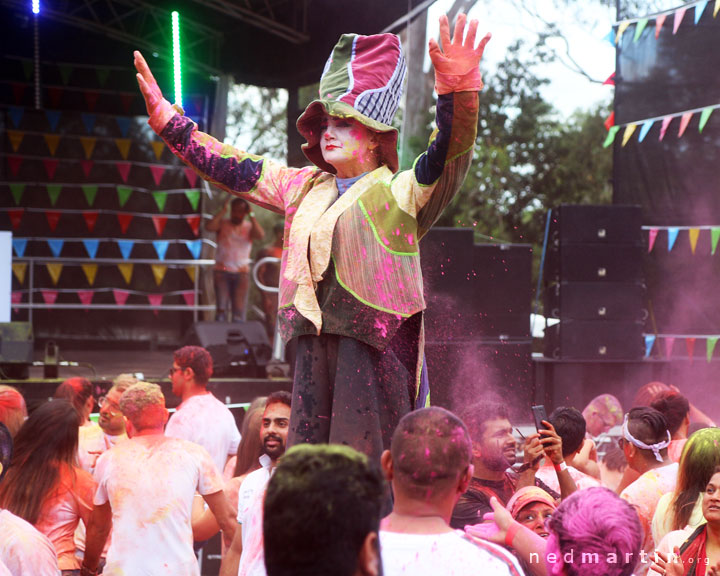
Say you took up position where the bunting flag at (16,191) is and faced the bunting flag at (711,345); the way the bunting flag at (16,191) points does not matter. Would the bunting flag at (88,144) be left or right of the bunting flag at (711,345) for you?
left

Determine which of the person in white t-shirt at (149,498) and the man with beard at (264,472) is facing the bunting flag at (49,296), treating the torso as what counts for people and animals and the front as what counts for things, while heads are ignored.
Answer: the person in white t-shirt

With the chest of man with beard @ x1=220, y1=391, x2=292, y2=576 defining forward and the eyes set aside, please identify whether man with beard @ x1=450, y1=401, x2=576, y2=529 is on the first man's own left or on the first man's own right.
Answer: on the first man's own left

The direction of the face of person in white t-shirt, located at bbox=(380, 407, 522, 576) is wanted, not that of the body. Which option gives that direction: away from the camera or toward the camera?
away from the camera

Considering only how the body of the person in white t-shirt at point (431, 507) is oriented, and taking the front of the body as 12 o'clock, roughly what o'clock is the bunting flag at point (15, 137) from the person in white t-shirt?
The bunting flag is roughly at 11 o'clock from the person in white t-shirt.

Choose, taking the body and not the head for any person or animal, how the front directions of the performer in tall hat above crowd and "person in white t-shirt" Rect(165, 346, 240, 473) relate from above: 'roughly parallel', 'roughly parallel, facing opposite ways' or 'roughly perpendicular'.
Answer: roughly perpendicular

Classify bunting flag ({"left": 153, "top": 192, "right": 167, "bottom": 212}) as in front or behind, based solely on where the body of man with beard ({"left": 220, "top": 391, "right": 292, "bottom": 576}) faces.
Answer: behind

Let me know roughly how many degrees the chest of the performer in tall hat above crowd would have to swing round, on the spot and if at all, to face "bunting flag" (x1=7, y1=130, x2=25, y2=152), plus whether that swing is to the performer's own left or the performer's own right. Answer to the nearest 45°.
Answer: approximately 90° to the performer's own right

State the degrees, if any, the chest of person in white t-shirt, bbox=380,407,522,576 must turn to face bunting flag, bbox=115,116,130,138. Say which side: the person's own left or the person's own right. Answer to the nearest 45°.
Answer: approximately 45° to the person's own left

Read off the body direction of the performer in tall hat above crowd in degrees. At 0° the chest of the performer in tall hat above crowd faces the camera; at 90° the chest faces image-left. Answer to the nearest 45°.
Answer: approximately 45°

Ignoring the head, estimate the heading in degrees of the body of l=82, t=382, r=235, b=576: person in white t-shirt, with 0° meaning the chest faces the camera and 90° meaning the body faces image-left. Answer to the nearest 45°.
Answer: approximately 180°

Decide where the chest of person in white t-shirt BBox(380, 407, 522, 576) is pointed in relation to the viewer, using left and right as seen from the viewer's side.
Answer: facing away from the viewer
